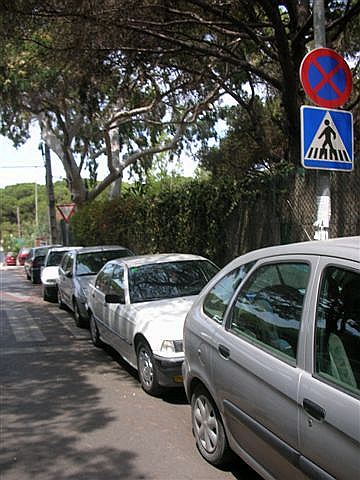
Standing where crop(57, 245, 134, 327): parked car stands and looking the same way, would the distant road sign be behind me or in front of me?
behind

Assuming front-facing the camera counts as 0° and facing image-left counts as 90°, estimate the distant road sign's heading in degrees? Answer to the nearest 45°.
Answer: approximately 0°

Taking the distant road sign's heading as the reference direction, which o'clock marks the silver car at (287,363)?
The silver car is roughly at 12 o'clock from the distant road sign.

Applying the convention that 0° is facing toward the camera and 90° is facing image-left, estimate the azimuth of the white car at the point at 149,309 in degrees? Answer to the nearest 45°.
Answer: approximately 315°

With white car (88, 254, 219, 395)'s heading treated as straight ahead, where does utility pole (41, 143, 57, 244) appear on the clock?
The utility pole is roughly at 7 o'clock from the white car.

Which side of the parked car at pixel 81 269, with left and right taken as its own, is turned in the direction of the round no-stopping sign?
front

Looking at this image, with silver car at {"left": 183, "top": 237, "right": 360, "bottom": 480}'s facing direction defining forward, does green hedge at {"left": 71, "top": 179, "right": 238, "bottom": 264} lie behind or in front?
behind

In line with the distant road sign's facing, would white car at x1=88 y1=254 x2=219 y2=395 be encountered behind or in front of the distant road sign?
in front

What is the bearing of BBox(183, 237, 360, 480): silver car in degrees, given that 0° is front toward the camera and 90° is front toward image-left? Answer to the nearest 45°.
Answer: approximately 315°

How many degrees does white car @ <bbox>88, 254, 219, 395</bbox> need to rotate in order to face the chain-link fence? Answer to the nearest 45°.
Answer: approximately 90° to its left
